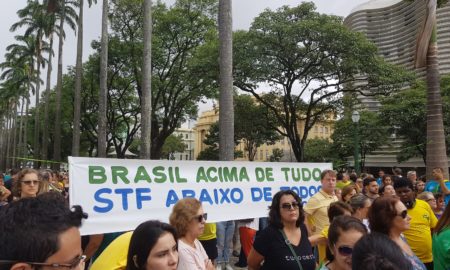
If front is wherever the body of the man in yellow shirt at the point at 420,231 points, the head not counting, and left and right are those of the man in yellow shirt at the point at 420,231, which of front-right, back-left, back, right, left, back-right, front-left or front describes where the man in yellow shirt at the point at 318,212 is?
front-right

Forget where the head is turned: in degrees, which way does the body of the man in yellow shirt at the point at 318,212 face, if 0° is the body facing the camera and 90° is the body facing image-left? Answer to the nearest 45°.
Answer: approximately 315°

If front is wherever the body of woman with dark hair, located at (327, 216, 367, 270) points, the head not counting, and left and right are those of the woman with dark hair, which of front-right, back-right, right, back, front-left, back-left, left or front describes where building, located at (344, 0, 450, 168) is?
back-left

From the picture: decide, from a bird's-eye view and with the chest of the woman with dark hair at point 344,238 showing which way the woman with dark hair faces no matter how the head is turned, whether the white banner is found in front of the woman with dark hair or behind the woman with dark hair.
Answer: behind

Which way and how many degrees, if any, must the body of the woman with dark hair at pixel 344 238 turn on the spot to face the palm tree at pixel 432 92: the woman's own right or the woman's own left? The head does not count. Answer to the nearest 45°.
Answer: approximately 135° to the woman's own left

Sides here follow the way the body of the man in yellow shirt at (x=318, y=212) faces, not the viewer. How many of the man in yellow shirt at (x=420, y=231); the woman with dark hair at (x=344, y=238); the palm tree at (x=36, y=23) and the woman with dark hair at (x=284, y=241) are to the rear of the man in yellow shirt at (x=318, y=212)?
1

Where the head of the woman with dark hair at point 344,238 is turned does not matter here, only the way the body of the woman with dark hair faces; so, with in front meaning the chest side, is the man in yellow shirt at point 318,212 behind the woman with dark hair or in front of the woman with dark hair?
behind

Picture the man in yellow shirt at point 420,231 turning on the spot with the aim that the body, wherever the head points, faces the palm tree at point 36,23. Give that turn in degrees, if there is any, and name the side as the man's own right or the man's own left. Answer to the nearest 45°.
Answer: approximately 90° to the man's own right

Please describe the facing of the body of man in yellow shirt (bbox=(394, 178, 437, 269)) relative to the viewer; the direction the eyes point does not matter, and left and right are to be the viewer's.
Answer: facing the viewer and to the left of the viewer
